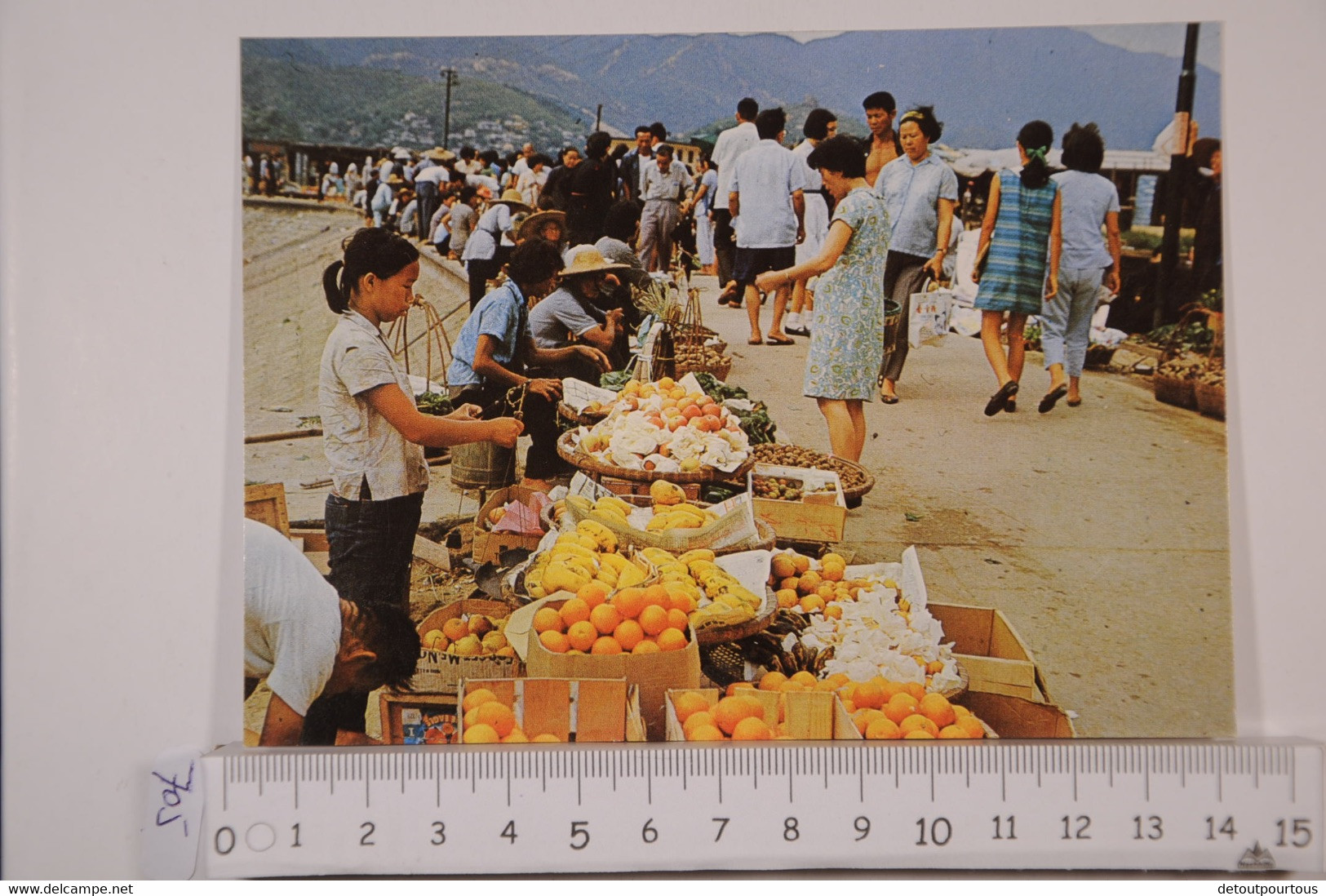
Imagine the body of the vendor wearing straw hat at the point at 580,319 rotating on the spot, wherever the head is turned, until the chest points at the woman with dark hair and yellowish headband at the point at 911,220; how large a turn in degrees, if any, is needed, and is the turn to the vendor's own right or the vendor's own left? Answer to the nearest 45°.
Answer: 0° — they already face them

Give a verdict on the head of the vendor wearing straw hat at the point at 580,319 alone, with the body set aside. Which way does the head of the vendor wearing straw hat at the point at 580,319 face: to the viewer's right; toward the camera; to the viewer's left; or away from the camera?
to the viewer's right

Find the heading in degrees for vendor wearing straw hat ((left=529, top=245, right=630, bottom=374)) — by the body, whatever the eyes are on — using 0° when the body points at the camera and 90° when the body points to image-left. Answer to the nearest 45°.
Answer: approximately 270°

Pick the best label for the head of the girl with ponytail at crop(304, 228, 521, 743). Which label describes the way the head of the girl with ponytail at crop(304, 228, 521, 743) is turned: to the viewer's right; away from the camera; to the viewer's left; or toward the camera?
to the viewer's right

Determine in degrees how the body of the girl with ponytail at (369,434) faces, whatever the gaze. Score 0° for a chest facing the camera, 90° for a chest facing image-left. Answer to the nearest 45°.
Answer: approximately 270°

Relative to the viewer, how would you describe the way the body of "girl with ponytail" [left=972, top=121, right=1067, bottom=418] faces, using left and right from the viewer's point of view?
facing away from the viewer
